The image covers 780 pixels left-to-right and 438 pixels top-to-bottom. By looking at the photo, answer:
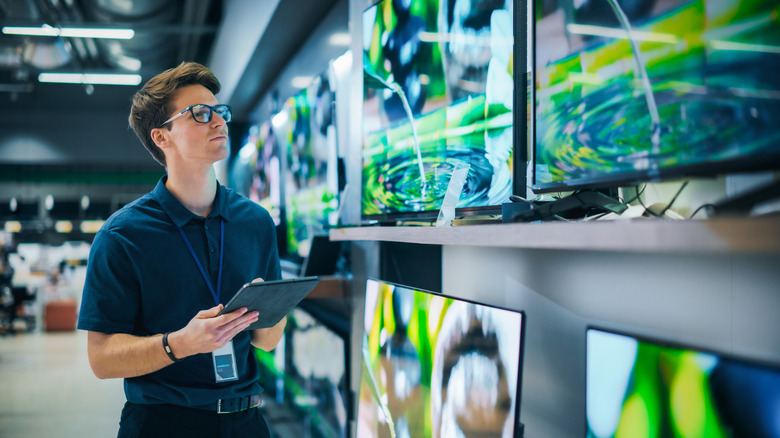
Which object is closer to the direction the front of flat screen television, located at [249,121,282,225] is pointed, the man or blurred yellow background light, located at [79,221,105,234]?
the man

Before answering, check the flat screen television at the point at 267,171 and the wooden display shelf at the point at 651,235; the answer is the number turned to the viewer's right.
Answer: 0

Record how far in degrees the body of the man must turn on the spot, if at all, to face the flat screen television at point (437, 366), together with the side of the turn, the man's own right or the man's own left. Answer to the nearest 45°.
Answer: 0° — they already face it

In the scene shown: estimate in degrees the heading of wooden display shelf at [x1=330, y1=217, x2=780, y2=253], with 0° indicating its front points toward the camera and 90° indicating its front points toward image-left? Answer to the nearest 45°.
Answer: approximately 45°

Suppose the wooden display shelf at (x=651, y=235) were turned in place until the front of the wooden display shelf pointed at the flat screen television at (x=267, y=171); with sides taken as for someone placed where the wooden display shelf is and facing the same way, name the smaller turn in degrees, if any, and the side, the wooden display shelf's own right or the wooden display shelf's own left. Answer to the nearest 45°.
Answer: approximately 90° to the wooden display shelf's own right

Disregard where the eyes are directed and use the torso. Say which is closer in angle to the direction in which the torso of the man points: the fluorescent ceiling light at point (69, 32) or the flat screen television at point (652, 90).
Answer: the flat screen television

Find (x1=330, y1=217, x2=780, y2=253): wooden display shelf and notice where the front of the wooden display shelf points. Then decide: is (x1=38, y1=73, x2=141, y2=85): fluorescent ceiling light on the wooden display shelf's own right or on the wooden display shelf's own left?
on the wooden display shelf's own right

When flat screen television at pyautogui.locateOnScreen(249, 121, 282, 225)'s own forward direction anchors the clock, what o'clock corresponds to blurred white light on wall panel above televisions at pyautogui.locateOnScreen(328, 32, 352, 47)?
The blurred white light on wall panel above televisions is roughly at 10 o'clock from the flat screen television.

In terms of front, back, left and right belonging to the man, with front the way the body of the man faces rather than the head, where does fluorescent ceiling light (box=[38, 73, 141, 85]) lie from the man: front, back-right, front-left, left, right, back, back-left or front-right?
back-left

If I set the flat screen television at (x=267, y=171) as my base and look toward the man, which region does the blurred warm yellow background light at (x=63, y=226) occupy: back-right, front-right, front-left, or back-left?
back-right

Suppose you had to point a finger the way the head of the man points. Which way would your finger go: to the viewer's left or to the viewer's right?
to the viewer's right
